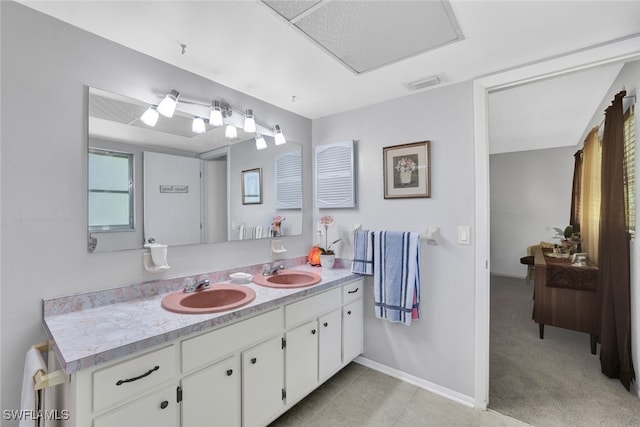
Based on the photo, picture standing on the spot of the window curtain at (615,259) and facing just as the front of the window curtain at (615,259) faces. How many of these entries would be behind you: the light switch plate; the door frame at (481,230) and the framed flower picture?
0

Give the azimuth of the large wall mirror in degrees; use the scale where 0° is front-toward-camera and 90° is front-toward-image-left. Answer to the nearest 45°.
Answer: approximately 315°

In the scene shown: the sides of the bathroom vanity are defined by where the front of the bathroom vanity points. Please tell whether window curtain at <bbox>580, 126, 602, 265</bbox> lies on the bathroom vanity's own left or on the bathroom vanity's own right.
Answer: on the bathroom vanity's own left

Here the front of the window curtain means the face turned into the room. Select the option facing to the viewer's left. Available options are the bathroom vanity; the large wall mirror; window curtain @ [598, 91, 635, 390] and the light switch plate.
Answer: the window curtain

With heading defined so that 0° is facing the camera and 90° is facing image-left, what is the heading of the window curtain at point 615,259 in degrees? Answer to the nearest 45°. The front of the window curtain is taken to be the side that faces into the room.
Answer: approximately 90°

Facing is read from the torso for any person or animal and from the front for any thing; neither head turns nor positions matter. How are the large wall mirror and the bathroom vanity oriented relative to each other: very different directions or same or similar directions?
same or similar directions

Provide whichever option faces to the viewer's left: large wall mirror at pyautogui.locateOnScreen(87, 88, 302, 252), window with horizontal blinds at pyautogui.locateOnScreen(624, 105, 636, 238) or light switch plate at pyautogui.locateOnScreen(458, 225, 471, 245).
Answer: the window with horizontal blinds

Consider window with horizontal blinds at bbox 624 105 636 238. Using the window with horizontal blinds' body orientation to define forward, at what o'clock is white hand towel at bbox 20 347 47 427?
The white hand towel is roughly at 10 o'clock from the window with horizontal blinds.

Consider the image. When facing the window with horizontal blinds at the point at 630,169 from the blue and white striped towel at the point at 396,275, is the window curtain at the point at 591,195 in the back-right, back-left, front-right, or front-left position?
front-left

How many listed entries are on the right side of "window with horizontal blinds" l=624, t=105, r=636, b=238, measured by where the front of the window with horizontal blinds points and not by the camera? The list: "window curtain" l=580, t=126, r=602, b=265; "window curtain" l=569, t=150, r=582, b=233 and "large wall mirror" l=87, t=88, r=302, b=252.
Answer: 2

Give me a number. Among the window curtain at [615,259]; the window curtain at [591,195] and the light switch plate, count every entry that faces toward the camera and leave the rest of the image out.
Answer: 1

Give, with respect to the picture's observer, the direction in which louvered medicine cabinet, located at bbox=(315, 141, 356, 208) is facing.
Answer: facing the viewer and to the left of the viewer

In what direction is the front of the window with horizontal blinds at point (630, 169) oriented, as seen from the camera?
facing to the left of the viewer

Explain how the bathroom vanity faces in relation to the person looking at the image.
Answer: facing the viewer and to the right of the viewer

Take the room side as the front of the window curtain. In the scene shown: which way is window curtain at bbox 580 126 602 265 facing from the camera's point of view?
to the viewer's left
